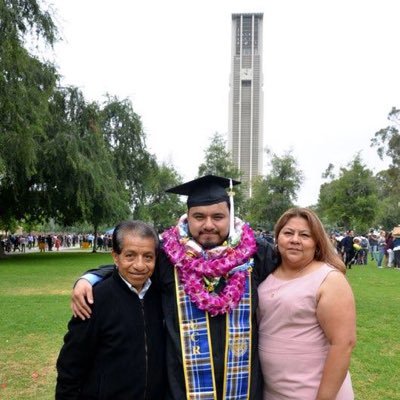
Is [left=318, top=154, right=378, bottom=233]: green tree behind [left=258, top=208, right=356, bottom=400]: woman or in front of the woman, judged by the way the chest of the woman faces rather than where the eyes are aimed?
behind

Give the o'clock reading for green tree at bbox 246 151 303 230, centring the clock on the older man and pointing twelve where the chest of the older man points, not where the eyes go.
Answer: The green tree is roughly at 8 o'clock from the older man.

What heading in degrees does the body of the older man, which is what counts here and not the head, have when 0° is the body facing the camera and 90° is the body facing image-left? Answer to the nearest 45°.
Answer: approximately 315°

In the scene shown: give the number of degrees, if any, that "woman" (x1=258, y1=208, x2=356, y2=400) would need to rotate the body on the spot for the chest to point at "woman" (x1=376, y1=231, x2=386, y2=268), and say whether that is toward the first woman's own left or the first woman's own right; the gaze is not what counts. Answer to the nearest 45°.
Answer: approximately 135° to the first woman's own right

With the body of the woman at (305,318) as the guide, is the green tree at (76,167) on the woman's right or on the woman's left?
on the woman's right

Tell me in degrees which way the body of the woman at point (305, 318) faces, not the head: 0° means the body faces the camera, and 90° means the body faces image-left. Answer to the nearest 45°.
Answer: approximately 45°

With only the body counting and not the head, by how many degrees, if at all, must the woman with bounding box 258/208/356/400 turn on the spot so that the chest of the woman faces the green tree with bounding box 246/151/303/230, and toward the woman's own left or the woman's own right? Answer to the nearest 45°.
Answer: approximately 135° to the woman's own right

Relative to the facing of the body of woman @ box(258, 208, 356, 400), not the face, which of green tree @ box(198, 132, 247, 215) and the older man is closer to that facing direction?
the older man

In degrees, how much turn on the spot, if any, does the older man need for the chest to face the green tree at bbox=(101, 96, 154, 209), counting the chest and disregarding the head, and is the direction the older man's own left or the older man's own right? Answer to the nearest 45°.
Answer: approximately 135° to the older man's own left
